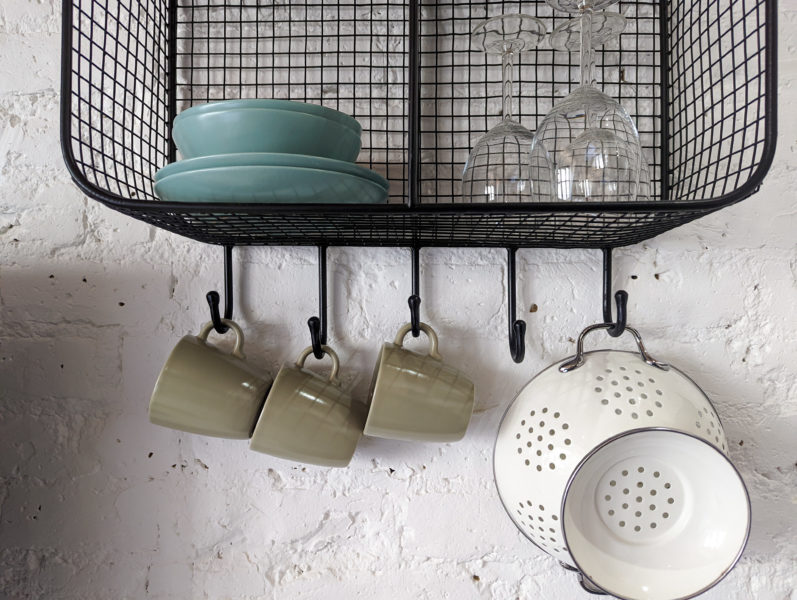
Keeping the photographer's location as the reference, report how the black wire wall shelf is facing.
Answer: facing the viewer
